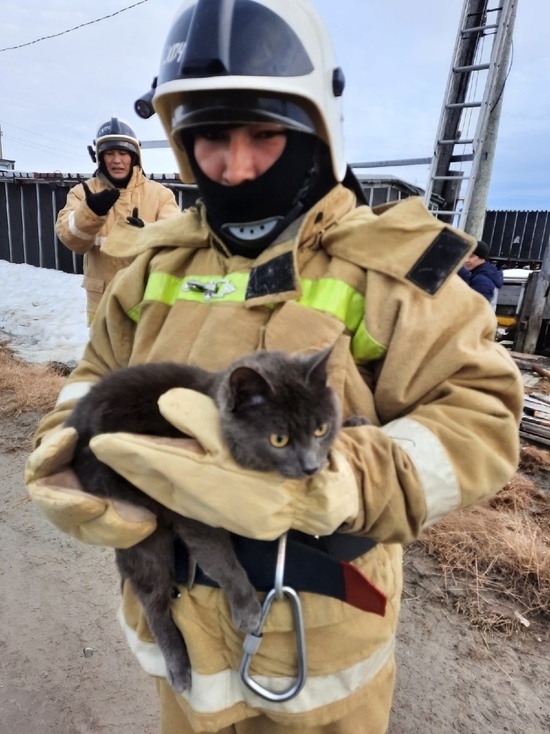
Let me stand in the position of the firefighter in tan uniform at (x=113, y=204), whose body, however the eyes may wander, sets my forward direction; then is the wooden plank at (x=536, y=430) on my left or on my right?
on my left

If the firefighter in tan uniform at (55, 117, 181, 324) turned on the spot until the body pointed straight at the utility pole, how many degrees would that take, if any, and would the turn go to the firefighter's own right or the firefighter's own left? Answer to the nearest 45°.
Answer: approximately 135° to the firefighter's own left

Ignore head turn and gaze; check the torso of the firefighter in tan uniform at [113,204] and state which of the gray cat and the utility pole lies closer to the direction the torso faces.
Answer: the gray cat

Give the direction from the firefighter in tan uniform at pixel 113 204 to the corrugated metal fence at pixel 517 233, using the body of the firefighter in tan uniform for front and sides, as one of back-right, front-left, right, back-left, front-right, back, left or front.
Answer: back-left

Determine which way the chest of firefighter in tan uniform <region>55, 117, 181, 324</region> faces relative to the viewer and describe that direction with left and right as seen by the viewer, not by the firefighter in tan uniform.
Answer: facing the viewer

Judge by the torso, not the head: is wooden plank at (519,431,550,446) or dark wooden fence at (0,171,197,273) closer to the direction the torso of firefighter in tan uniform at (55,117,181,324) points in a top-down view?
the wooden plank

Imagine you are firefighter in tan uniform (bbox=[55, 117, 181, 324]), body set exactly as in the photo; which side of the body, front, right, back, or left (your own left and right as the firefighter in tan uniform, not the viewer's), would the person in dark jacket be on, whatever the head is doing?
left

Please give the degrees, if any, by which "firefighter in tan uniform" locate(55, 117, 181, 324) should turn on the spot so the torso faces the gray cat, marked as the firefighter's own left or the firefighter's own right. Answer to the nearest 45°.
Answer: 0° — they already face it

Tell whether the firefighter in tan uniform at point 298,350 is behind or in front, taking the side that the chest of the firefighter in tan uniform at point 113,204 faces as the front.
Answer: in front

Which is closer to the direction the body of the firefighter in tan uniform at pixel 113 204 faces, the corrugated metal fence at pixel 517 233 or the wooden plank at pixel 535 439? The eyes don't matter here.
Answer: the wooden plank
